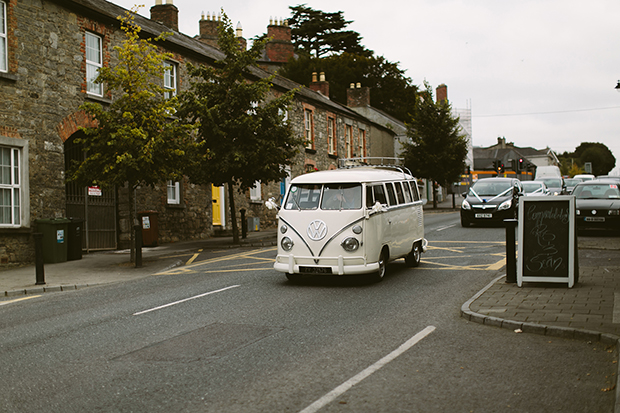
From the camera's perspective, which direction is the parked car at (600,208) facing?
toward the camera

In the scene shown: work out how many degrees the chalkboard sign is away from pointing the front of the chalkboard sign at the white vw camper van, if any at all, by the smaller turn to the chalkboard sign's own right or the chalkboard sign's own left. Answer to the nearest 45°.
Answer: approximately 90° to the chalkboard sign's own right

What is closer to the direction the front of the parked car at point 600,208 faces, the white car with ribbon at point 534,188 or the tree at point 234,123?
the tree

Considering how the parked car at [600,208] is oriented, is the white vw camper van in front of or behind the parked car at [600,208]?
in front

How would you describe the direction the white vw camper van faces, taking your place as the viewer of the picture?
facing the viewer and to the left of the viewer

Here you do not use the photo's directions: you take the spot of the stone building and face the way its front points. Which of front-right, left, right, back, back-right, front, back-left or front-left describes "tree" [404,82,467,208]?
left

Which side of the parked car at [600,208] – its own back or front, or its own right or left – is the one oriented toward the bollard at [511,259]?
front

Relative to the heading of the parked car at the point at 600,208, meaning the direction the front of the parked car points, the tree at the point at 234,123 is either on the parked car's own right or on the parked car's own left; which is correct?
on the parked car's own right

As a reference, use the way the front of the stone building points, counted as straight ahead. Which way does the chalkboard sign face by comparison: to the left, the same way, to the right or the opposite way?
to the right

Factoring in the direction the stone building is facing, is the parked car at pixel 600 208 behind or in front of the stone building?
in front

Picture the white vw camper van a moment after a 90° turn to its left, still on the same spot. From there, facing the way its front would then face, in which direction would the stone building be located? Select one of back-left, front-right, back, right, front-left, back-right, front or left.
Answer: back

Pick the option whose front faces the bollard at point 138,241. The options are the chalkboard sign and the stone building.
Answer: the stone building

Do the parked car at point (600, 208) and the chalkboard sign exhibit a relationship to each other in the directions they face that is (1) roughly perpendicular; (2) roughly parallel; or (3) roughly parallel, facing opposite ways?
roughly parallel

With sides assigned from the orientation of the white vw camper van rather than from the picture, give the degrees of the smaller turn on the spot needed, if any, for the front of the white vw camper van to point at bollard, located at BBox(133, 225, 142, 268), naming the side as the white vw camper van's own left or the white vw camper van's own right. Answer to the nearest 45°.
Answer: approximately 90° to the white vw camper van's own right

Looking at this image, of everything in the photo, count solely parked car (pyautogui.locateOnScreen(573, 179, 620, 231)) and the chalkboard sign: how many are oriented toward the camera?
2

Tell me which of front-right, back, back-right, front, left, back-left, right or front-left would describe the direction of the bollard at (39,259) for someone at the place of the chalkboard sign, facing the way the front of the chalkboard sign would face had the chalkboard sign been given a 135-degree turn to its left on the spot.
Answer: back-left

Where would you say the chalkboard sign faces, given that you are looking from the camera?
facing the viewer

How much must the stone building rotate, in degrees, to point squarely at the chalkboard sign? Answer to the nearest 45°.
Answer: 0° — it already faces it
